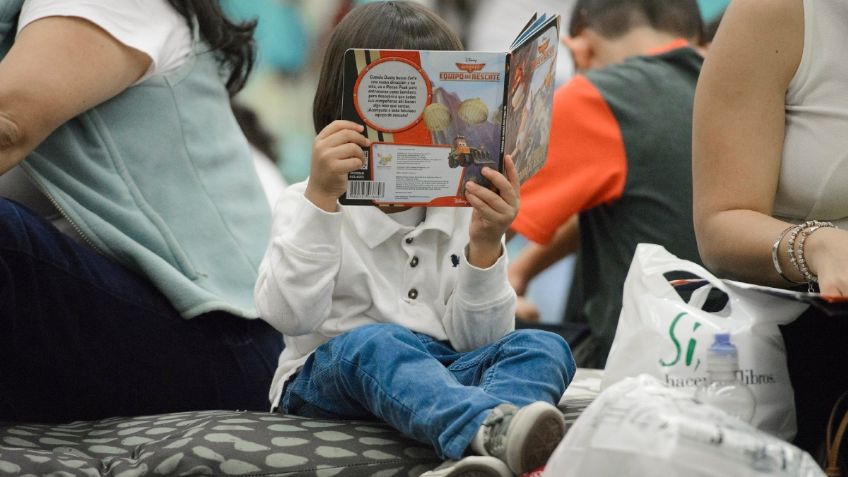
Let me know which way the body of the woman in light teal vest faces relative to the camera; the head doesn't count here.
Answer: to the viewer's left

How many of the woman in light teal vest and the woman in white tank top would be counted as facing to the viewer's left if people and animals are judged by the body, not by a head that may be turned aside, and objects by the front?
1

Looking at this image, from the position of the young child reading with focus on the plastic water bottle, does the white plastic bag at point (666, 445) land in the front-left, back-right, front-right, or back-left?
front-right

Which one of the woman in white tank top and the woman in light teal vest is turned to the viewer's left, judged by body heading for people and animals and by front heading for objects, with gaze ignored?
the woman in light teal vest

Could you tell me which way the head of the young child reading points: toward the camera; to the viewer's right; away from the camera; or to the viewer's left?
toward the camera
